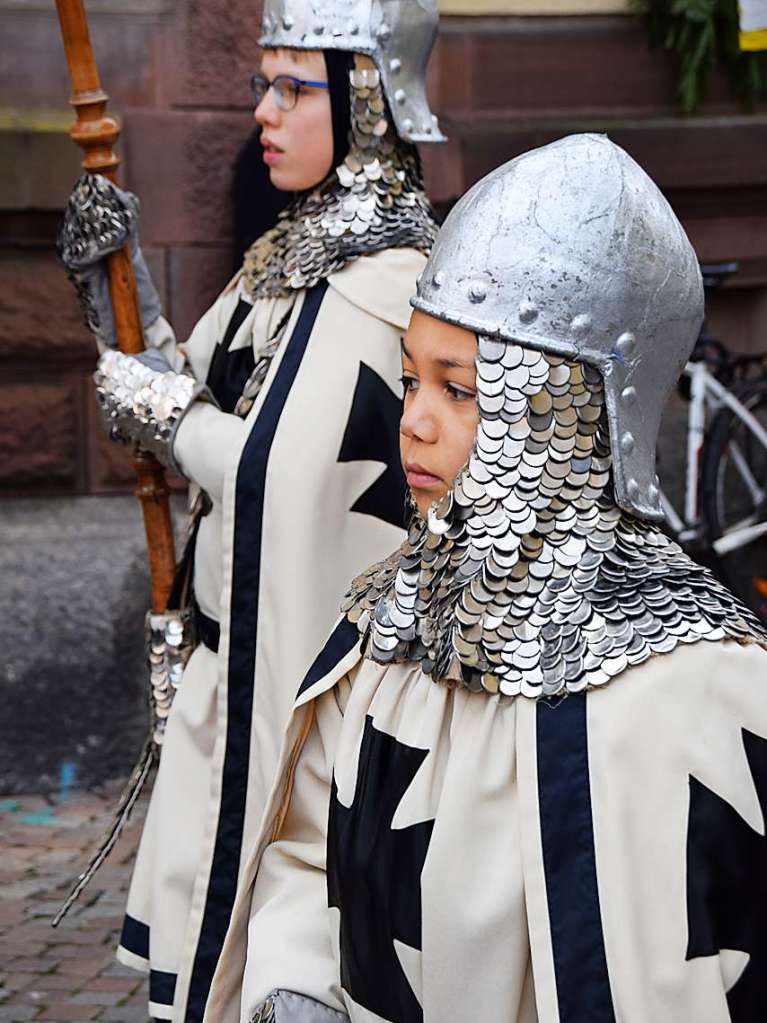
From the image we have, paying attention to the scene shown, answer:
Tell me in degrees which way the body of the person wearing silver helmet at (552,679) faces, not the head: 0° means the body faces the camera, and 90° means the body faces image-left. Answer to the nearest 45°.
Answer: approximately 45°

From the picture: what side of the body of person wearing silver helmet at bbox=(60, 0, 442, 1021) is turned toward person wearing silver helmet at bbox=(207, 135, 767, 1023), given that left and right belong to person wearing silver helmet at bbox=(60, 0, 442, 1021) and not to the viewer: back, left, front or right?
left

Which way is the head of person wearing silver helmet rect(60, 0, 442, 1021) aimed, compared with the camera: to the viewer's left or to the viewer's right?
to the viewer's left

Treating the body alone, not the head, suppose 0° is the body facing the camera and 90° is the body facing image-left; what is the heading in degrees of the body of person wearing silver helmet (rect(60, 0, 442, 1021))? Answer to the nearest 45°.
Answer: approximately 90°

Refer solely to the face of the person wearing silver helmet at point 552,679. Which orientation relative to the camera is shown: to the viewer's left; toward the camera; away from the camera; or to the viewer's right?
to the viewer's left

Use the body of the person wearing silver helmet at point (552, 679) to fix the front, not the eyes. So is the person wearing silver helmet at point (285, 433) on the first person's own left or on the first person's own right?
on the first person's own right
